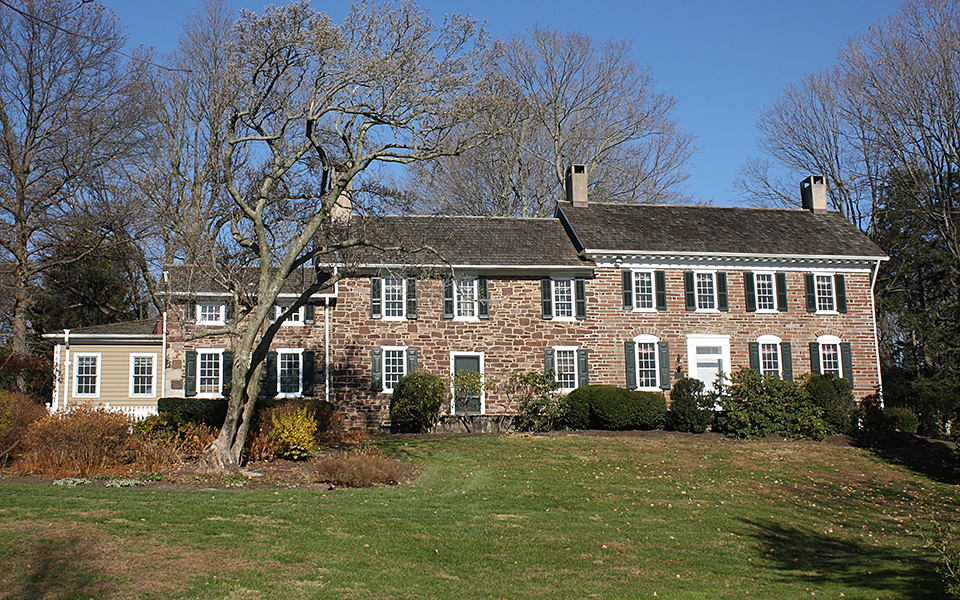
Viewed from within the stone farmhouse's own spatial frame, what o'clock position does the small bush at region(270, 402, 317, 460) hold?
The small bush is roughly at 1 o'clock from the stone farmhouse.

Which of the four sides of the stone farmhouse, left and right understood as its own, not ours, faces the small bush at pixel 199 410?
right

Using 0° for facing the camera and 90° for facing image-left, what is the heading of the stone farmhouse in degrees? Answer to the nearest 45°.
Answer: approximately 0°

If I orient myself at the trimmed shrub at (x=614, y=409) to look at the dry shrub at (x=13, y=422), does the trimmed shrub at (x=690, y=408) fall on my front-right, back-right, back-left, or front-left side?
back-left

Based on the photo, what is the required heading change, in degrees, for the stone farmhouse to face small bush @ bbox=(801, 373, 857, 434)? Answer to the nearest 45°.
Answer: approximately 90° to its left

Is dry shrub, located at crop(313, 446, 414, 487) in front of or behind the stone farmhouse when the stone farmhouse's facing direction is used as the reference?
in front

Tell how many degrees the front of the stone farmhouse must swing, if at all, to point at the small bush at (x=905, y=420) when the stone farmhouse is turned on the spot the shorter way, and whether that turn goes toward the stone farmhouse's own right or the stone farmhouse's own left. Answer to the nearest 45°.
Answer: approximately 90° to the stone farmhouse's own left

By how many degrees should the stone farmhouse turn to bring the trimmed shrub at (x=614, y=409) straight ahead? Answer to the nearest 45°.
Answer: approximately 45° to its left
